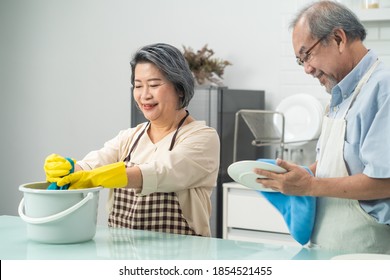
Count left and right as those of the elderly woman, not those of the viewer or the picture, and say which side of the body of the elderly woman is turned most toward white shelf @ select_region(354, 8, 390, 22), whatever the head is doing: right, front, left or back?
back

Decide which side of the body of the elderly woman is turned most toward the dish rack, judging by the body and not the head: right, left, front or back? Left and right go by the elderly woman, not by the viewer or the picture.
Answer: back

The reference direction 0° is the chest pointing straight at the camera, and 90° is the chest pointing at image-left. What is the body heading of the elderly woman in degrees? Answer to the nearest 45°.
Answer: approximately 45°

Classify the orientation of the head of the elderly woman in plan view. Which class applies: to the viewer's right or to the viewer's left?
to the viewer's left

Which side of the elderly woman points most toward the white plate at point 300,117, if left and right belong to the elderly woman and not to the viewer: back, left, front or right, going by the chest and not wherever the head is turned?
back

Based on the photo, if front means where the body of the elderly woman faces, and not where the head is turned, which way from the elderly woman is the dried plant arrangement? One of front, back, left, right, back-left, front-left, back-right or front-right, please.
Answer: back-right
